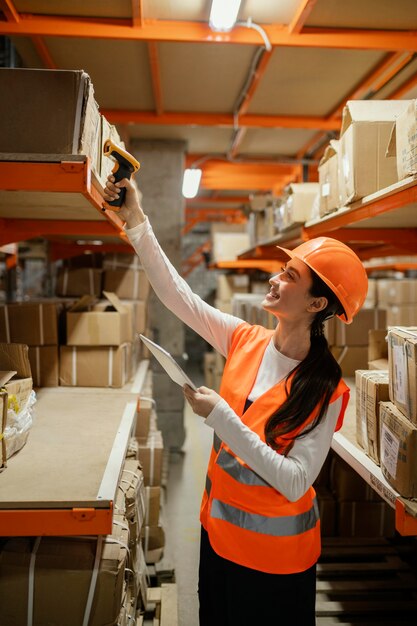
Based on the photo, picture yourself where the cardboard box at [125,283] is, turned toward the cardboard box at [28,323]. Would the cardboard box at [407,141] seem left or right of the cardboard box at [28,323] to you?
left

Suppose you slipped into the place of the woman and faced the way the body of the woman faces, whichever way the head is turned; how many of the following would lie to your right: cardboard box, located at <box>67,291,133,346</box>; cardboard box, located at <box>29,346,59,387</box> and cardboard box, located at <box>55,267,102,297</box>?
3

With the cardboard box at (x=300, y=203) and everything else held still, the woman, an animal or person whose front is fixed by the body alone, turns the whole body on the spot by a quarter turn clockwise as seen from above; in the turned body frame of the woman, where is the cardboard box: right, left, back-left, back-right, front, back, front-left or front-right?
front-right

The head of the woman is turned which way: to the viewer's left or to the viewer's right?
to the viewer's left

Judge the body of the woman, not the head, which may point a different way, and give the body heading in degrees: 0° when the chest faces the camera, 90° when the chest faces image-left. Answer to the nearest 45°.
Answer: approximately 45°

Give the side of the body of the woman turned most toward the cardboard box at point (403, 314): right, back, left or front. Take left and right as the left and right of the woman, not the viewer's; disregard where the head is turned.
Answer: back
